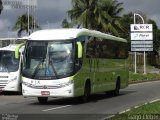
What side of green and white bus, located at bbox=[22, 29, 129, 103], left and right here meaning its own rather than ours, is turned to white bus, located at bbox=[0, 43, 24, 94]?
right

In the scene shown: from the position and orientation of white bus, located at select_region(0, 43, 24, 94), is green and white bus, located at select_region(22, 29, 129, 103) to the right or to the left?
on its left

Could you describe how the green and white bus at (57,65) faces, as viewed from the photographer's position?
facing the viewer and to the left of the viewer

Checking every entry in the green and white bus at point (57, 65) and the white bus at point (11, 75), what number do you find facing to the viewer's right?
0
